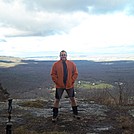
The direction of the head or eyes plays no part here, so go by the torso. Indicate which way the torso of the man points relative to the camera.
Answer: toward the camera
